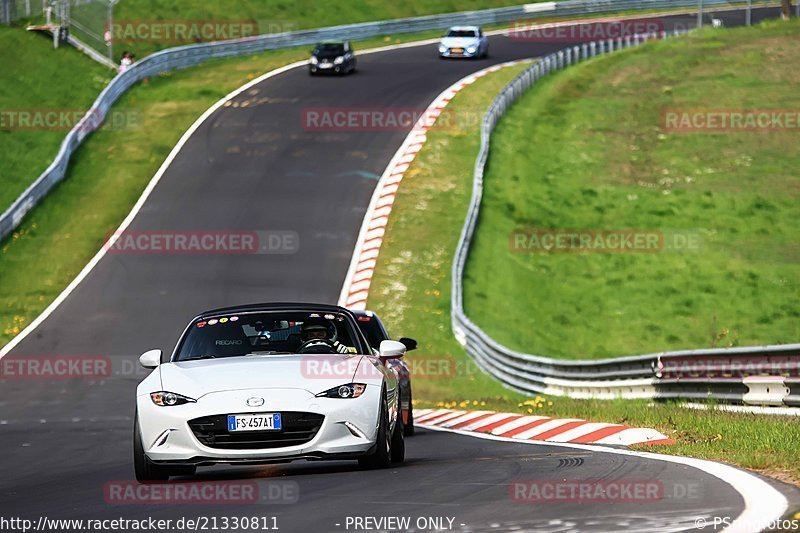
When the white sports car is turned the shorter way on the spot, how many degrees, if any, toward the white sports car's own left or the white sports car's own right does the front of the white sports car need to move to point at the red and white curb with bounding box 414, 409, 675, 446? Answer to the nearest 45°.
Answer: approximately 135° to the white sports car's own left

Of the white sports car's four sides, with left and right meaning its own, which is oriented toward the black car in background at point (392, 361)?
back

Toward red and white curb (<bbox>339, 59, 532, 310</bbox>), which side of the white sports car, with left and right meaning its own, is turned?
back

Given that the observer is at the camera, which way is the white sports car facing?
facing the viewer

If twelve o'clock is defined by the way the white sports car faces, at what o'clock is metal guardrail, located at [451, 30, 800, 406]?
The metal guardrail is roughly at 7 o'clock from the white sports car.

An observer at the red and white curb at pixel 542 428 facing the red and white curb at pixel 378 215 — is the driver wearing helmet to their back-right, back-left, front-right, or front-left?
back-left
